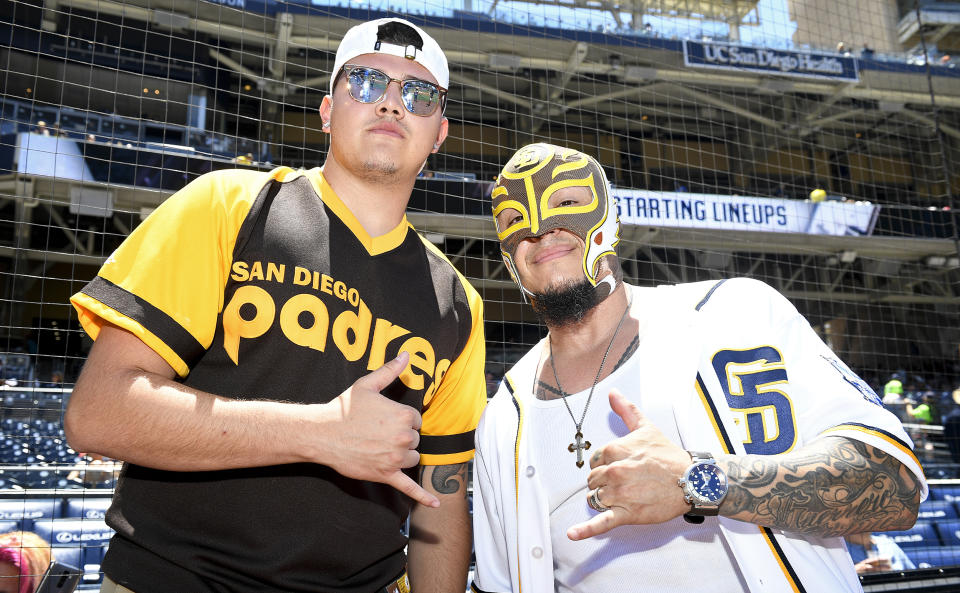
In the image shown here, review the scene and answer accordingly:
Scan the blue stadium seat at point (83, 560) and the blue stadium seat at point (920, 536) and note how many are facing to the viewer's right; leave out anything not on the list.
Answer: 0

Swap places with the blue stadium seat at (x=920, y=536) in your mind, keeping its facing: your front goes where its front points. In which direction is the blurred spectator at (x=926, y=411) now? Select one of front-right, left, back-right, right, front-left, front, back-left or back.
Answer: back-right

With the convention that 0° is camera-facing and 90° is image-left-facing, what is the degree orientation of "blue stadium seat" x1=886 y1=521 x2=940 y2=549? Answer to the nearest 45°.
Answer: approximately 45°

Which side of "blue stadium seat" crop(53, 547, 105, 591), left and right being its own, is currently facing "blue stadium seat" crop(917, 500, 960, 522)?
left

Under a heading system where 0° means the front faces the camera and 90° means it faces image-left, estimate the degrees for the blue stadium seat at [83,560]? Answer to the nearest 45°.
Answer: approximately 0°
